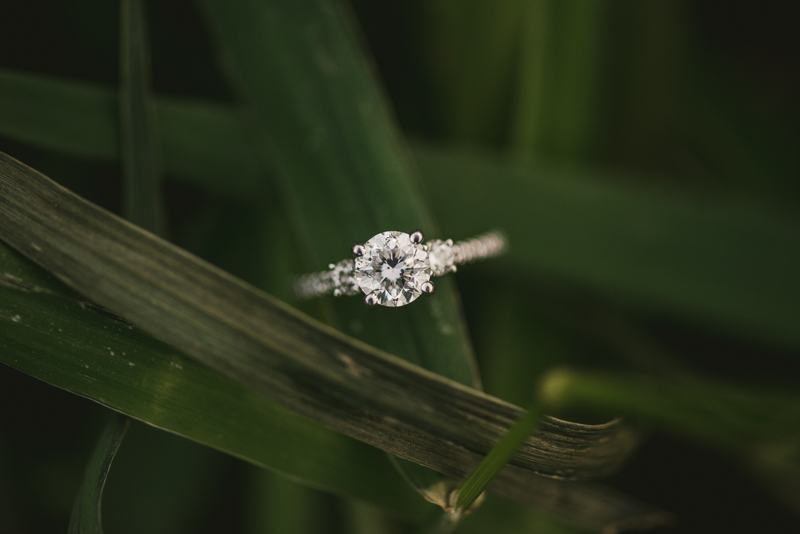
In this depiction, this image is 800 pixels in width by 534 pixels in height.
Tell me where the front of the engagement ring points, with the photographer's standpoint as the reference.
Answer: facing the viewer
